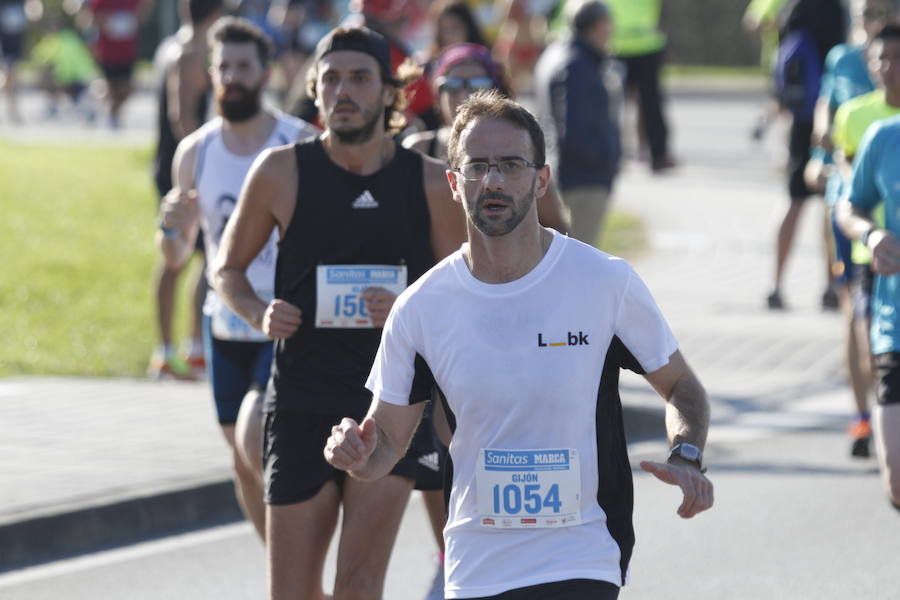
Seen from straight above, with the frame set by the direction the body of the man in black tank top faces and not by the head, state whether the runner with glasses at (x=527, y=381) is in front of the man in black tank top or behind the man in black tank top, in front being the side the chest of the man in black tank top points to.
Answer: in front

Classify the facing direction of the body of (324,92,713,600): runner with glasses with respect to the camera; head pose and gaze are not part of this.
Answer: toward the camera

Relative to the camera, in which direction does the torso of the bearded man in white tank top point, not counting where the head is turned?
toward the camera

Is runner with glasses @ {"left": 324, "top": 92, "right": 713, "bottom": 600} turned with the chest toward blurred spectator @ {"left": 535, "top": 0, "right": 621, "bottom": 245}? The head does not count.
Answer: no

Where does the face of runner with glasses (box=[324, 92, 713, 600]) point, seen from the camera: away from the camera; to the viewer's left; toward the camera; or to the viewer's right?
toward the camera

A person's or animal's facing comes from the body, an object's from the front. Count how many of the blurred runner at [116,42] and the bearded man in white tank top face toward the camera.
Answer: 2

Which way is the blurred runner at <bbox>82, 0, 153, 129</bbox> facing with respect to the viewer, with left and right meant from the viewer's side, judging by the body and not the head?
facing the viewer

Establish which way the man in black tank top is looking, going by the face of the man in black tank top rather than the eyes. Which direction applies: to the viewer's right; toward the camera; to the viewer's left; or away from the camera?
toward the camera

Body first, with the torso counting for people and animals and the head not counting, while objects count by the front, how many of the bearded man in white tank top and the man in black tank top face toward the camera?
2

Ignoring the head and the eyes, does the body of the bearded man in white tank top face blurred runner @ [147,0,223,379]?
no

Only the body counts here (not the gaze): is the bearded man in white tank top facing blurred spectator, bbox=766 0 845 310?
no

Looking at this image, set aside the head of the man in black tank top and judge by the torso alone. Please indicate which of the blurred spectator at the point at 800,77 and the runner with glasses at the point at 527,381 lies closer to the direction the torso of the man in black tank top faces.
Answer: the runner with glasses

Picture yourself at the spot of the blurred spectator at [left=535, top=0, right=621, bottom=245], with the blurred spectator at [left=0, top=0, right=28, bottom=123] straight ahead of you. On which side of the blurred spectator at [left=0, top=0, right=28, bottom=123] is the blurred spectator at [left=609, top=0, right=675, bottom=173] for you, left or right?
right

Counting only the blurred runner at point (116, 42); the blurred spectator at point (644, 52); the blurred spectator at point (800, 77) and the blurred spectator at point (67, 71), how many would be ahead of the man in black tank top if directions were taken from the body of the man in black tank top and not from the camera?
0

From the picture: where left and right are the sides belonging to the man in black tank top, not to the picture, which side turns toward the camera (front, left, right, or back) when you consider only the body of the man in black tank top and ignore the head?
front

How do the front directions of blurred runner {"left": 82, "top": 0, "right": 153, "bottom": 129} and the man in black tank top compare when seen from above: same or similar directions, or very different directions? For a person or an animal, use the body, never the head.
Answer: same or similar directions

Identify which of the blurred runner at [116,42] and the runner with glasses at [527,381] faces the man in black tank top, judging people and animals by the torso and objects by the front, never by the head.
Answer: the blurred runner
